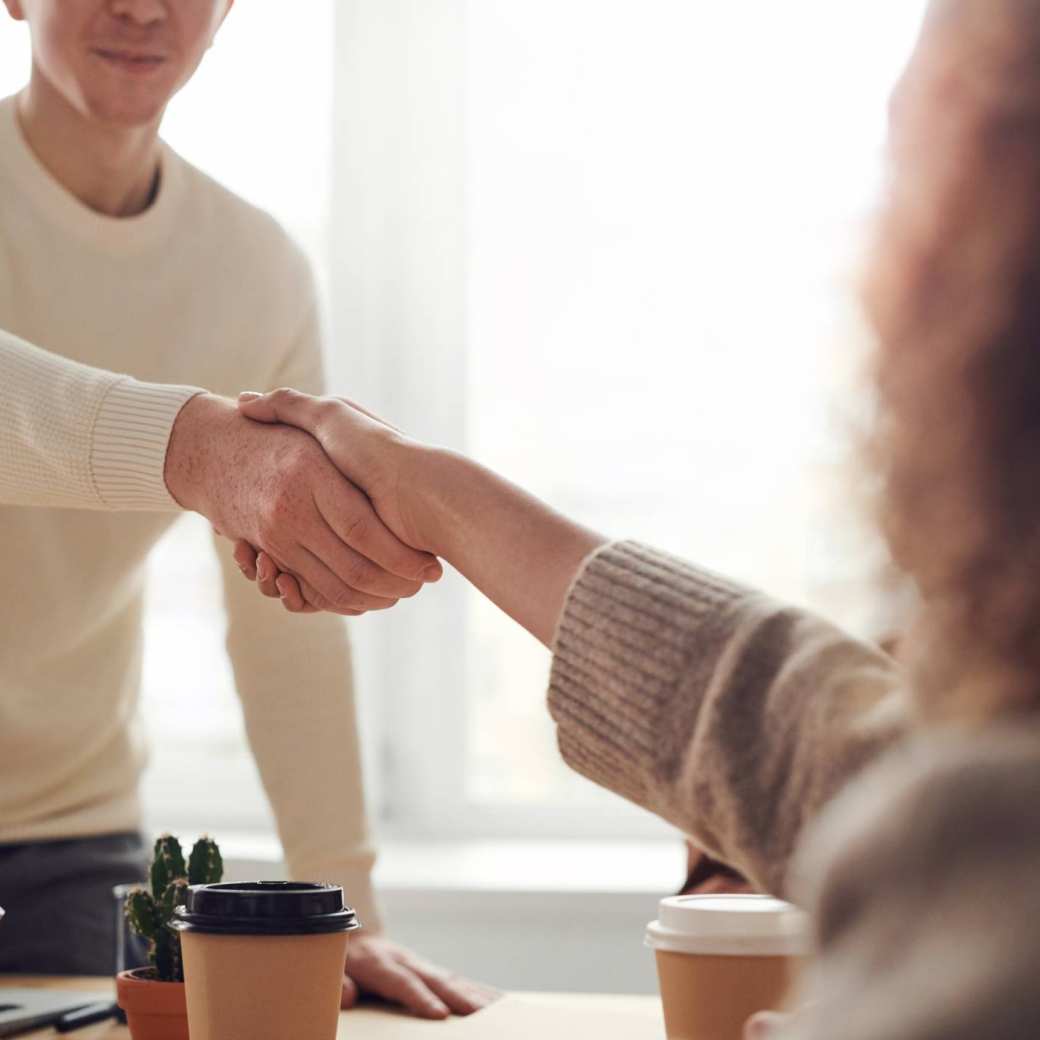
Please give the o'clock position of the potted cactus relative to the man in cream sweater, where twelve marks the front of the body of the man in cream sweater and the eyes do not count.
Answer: The potted cactus is roughly at 12 o'clock from the man in cream sweater.

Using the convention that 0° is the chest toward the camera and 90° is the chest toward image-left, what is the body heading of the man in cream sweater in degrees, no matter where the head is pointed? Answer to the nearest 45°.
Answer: approximately 0°

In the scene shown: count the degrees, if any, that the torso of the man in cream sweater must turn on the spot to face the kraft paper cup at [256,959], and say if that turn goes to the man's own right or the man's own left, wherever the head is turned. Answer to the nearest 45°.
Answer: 0° — they already face it

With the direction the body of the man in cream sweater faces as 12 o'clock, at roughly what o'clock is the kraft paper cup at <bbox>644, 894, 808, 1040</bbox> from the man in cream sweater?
The kraft paper cup is roughly at 11 o'clock from the man in cream sweater.
